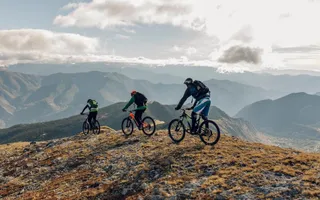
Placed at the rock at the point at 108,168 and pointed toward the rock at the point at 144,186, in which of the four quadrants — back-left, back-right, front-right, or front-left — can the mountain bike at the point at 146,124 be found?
back-left

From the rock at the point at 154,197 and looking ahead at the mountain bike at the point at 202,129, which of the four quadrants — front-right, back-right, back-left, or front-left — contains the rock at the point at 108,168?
front-left

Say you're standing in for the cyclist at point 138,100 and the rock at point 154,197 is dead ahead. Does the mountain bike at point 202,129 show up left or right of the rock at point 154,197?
left

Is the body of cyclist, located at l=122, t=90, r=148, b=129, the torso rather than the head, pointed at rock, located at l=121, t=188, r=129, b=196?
no

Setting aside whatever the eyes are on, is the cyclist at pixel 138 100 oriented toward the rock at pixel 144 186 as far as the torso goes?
no
